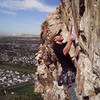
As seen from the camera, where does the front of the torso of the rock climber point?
to the viewer's right
